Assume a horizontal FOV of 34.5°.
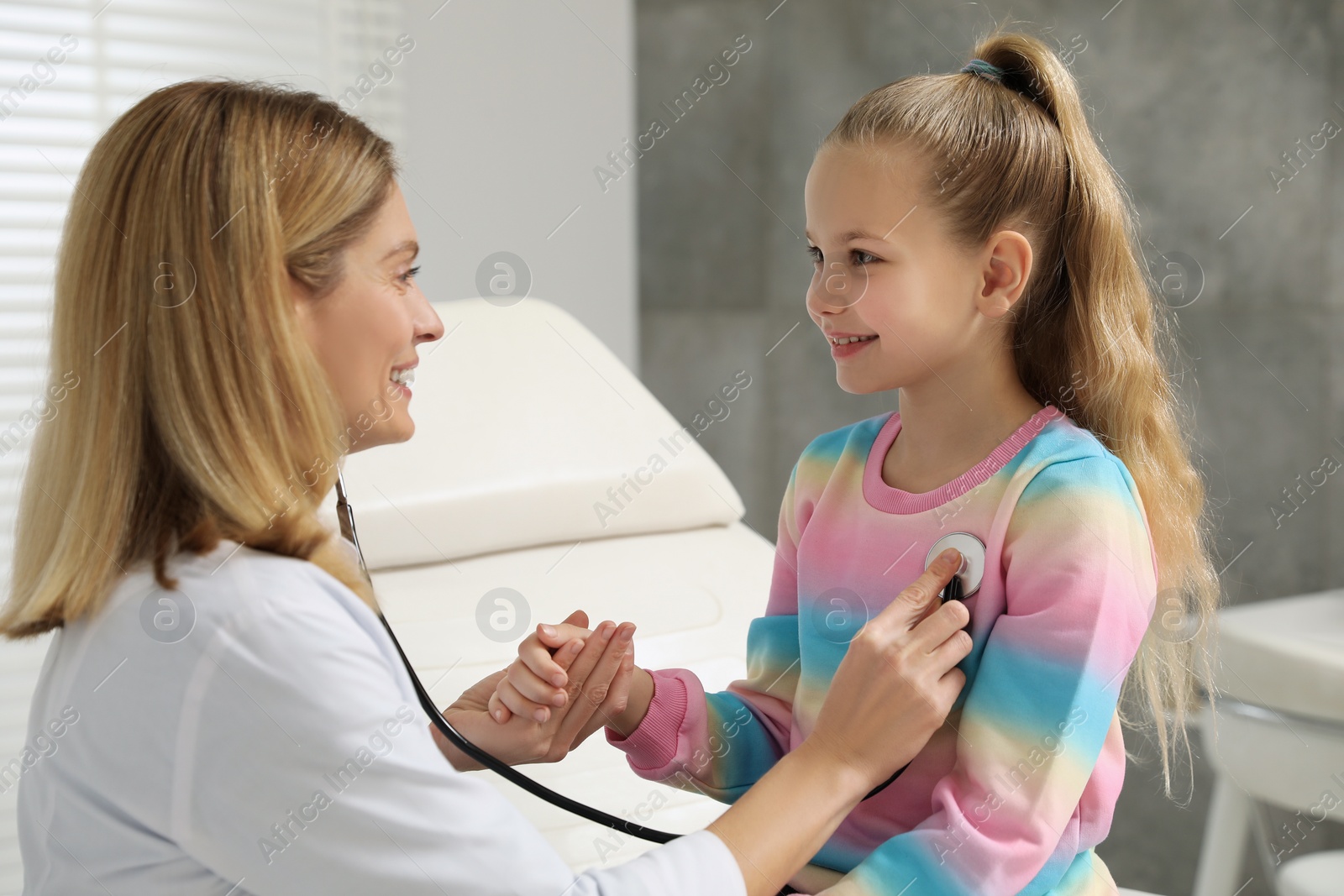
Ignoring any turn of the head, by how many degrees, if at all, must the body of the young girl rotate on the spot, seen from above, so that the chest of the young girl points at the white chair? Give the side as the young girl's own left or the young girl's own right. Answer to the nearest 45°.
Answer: approximately 180°

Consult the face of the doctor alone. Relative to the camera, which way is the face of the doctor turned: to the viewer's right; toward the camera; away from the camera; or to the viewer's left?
to the viewer's right

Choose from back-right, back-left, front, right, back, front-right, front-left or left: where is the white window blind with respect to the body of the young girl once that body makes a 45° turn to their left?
back-right

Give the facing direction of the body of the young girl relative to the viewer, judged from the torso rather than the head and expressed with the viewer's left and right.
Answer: facing the viewer and to the left of the viewer
